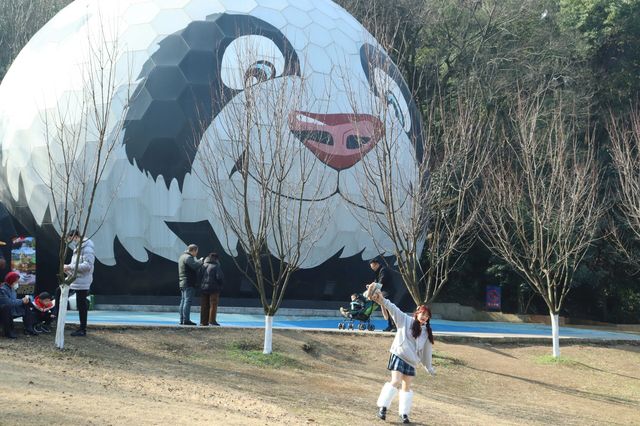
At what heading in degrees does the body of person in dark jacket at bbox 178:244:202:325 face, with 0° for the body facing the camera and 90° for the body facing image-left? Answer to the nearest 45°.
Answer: approximately 225°

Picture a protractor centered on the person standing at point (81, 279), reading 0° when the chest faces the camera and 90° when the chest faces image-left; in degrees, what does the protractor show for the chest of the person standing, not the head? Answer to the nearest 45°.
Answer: approximately 90°

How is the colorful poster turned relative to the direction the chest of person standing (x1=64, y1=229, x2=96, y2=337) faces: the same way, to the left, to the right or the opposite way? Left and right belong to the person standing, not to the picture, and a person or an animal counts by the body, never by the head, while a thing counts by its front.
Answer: to the left

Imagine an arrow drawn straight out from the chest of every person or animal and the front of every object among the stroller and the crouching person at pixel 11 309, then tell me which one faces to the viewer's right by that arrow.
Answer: the crouching person

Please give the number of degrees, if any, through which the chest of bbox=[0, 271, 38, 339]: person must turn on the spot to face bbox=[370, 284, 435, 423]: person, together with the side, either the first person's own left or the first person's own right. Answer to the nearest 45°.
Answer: approximately 45° to the first person's own right

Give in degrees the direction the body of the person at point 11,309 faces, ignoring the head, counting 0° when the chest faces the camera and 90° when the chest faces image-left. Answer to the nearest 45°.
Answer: approximately 270°
